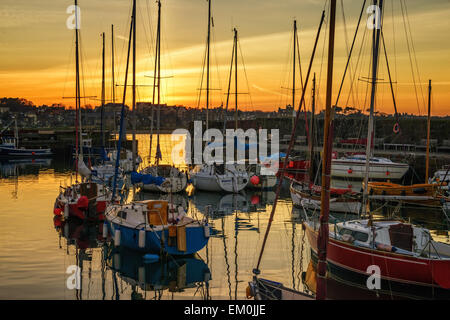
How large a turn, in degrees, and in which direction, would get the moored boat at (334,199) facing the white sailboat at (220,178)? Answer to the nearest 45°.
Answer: approximately 45° to its right

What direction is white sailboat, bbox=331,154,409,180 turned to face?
to the viewer's right

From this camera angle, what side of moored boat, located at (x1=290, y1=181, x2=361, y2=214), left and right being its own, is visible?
left

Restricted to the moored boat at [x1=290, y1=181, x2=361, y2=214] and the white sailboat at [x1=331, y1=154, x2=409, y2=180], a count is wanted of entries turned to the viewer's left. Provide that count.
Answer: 1

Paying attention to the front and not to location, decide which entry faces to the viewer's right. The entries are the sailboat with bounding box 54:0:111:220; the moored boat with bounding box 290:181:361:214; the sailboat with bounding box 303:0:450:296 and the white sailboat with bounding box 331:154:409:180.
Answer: the white sailboat

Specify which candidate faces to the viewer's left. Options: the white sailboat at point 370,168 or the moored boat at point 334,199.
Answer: the moored boat

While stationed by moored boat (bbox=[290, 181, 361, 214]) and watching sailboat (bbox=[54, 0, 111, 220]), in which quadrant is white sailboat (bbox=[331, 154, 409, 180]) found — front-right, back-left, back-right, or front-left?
back-right
